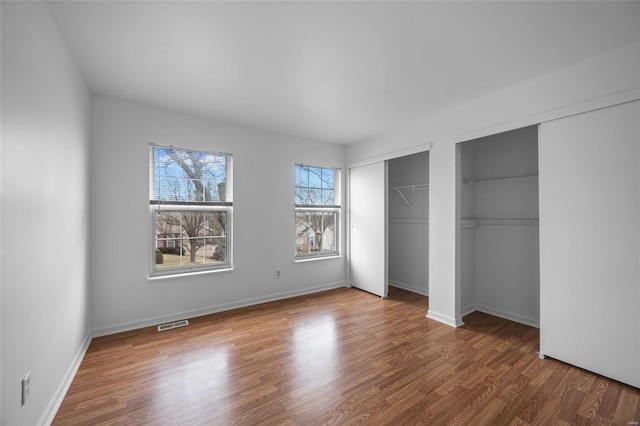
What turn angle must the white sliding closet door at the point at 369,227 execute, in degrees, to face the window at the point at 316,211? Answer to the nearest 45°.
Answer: approximately 45° to its right

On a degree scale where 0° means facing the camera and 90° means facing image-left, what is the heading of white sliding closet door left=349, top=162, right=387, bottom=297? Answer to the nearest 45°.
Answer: approximately 45°

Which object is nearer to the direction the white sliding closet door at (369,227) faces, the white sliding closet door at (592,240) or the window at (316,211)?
the window

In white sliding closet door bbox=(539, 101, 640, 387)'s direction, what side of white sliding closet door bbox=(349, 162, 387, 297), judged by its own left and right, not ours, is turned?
left

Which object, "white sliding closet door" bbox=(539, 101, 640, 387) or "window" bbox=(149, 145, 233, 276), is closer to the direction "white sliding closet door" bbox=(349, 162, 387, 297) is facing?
the window

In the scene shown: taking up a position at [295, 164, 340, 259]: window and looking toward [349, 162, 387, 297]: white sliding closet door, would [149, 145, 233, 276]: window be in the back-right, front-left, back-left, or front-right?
back-right
